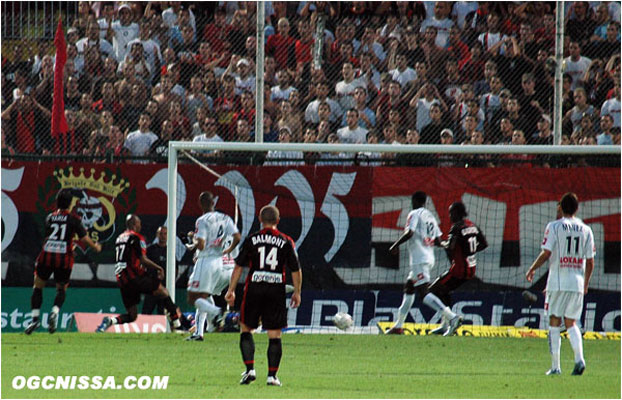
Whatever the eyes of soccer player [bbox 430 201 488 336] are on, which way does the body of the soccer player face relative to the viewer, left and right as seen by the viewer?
facing away from the viewer and to the left of the viewer

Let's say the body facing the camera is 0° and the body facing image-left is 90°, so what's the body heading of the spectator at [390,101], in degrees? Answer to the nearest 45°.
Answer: approximately 0°

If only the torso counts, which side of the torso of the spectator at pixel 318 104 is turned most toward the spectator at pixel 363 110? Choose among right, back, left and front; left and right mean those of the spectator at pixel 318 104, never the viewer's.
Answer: left

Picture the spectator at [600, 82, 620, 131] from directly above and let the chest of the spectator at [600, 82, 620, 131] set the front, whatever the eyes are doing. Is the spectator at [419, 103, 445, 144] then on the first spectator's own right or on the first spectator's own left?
on the first spectator's own right

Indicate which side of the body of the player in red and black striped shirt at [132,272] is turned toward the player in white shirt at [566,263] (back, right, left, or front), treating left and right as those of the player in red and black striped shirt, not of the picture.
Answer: right

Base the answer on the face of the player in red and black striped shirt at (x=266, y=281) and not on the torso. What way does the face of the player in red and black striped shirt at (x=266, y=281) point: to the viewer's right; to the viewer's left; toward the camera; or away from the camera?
away from the camera

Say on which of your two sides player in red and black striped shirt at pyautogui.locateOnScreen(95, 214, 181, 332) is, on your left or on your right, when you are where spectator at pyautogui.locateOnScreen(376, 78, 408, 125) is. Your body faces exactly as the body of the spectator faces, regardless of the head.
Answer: on your right

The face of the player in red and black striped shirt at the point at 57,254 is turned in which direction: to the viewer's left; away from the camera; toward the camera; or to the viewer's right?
away from the camera

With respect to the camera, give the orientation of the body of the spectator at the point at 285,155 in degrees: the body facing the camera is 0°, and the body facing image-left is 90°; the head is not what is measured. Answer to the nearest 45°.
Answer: approximately 0°
